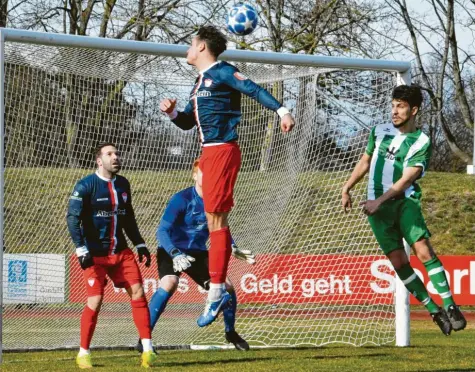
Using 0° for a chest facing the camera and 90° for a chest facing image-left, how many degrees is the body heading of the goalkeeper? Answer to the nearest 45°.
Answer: approximately 315°

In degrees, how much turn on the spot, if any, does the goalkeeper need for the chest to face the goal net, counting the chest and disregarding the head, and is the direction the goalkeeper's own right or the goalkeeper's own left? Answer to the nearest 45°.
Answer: approximately 135° to the goalkeeper's own left

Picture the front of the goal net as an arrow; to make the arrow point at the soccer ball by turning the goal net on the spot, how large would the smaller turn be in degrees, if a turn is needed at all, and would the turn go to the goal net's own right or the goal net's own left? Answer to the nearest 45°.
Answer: approximately 45° to the goal net's own right

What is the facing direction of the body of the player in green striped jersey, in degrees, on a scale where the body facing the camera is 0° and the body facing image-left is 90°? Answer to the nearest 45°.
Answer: approximately 45°

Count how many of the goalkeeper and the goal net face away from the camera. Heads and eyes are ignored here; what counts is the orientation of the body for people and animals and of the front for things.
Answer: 0

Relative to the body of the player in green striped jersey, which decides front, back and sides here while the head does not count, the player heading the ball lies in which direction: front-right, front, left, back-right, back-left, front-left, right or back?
front

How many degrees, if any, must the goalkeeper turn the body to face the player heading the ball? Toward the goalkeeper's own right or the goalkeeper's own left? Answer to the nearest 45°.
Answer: approximately 45° to the goalkeeper's own right

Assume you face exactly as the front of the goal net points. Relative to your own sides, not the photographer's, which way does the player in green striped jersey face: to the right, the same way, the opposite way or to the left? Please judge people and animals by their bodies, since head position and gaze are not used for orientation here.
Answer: to the right

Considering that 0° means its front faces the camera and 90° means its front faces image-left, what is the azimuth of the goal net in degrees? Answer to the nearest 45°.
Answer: approximately 315°

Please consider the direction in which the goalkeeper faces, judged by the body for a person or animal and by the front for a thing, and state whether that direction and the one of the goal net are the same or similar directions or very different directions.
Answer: same or similar directions

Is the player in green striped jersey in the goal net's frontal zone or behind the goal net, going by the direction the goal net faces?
frontal zone
